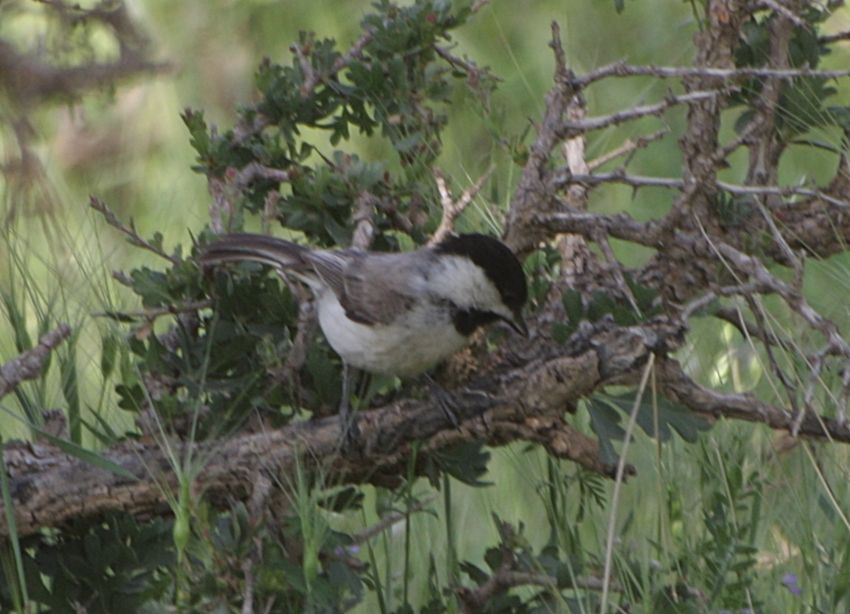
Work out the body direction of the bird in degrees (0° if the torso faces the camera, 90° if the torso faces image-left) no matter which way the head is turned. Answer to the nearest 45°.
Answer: approximately 270°
